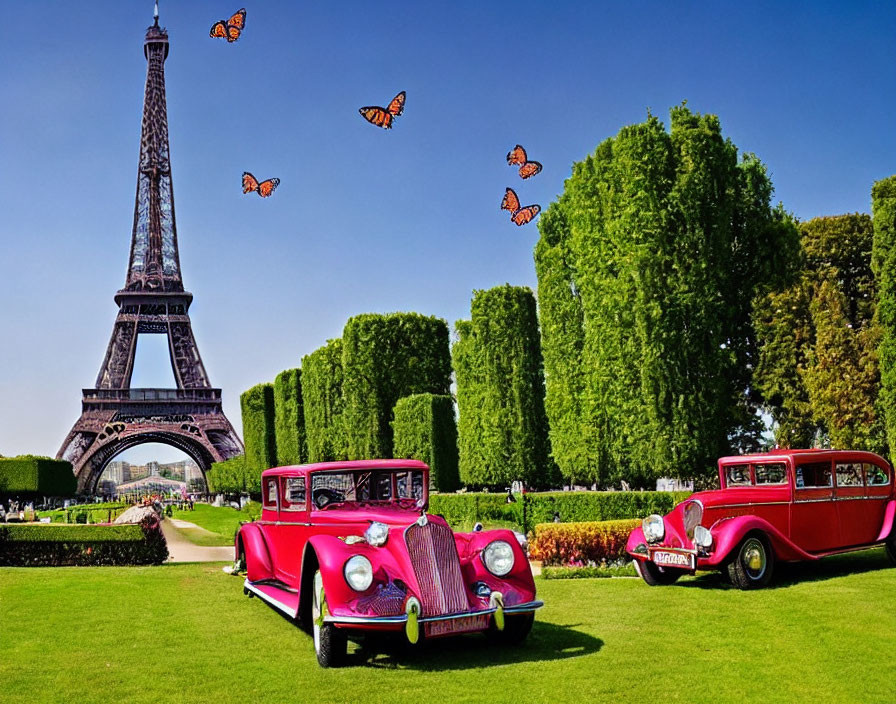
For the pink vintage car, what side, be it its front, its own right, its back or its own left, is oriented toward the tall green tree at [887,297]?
left

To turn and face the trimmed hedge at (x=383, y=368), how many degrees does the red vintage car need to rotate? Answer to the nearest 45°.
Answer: approximately 90° to its right

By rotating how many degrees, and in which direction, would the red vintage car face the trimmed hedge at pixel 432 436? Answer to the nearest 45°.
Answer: approximately 90° to its right

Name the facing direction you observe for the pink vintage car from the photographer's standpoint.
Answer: facing the viewer and to the right of the viewer

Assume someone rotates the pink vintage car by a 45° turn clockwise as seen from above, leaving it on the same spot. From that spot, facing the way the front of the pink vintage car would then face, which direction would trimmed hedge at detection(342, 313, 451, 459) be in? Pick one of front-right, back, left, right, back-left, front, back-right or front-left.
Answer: back

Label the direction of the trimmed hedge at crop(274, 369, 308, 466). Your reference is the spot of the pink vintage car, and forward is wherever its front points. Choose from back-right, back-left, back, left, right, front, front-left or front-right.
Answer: back-left

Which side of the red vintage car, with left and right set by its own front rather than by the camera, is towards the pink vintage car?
front

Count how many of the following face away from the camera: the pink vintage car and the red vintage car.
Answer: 0

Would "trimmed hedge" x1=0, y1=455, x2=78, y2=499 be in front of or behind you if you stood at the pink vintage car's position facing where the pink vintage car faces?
behind

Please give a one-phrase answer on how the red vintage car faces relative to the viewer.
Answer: facing the viewer and to the left of the viewer

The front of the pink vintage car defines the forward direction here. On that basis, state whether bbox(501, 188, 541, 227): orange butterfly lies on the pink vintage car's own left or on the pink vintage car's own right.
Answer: on the pink vintage car's own left
